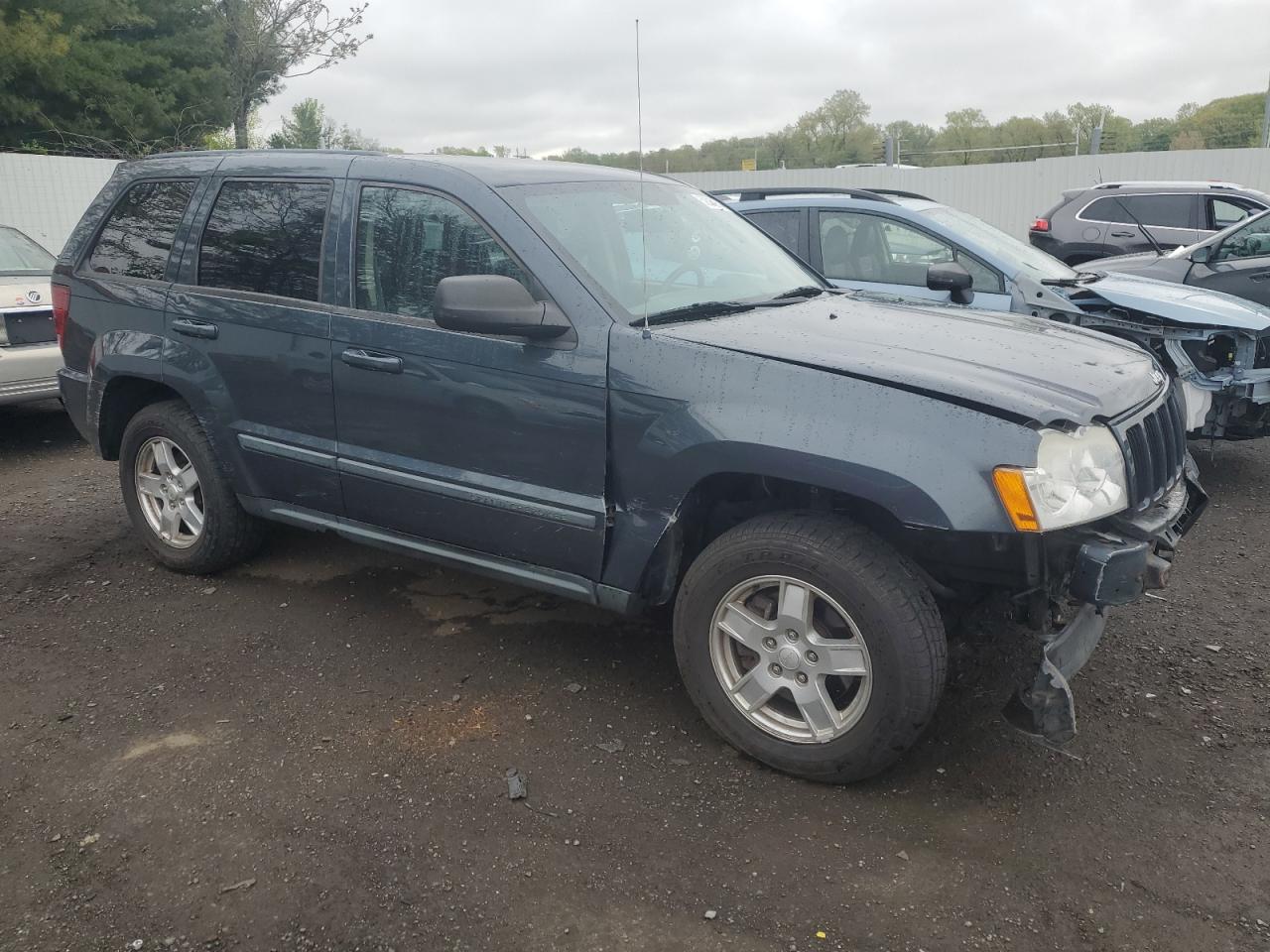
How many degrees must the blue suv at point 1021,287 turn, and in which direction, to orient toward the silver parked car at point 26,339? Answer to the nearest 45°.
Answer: approximately 135° to its right

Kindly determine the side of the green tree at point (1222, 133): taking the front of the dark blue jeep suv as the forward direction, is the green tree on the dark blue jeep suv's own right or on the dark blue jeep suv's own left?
on the dark blue jeep suv's own left

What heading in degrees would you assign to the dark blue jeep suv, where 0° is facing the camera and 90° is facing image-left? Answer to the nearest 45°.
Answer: approximately 315°

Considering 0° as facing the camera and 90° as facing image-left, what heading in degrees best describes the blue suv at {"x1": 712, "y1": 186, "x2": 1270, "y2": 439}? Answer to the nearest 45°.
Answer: approximately 315°

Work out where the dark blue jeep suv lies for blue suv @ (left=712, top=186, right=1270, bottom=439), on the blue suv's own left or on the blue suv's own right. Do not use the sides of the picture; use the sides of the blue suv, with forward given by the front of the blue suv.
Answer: on the blue suv's own right

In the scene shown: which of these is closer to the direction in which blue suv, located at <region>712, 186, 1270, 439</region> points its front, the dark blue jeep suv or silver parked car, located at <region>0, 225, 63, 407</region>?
the dark blue jeep suv
